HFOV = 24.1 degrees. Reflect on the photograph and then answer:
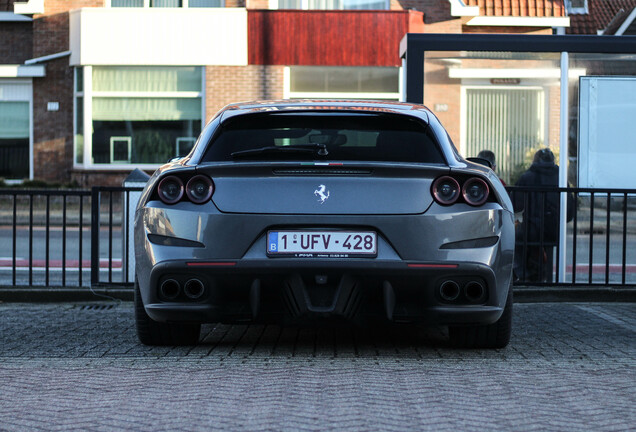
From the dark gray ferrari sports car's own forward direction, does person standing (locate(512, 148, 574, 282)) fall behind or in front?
in front

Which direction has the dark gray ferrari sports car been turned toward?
away from the camera

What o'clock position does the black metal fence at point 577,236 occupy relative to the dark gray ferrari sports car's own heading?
The black metal fence is roughly at 1 o'clock from the dark gray ferrari sports car.
